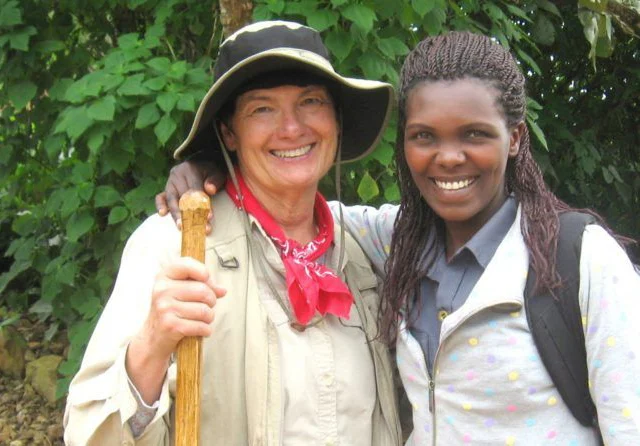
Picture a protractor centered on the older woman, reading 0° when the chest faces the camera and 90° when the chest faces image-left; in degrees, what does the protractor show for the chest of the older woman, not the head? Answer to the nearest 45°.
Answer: approximately 315°

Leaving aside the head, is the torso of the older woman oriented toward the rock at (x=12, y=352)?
no

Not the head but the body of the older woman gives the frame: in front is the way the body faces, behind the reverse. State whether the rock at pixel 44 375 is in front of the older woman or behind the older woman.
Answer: behind

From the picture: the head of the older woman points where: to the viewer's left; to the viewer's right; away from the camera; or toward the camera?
toward the camera
